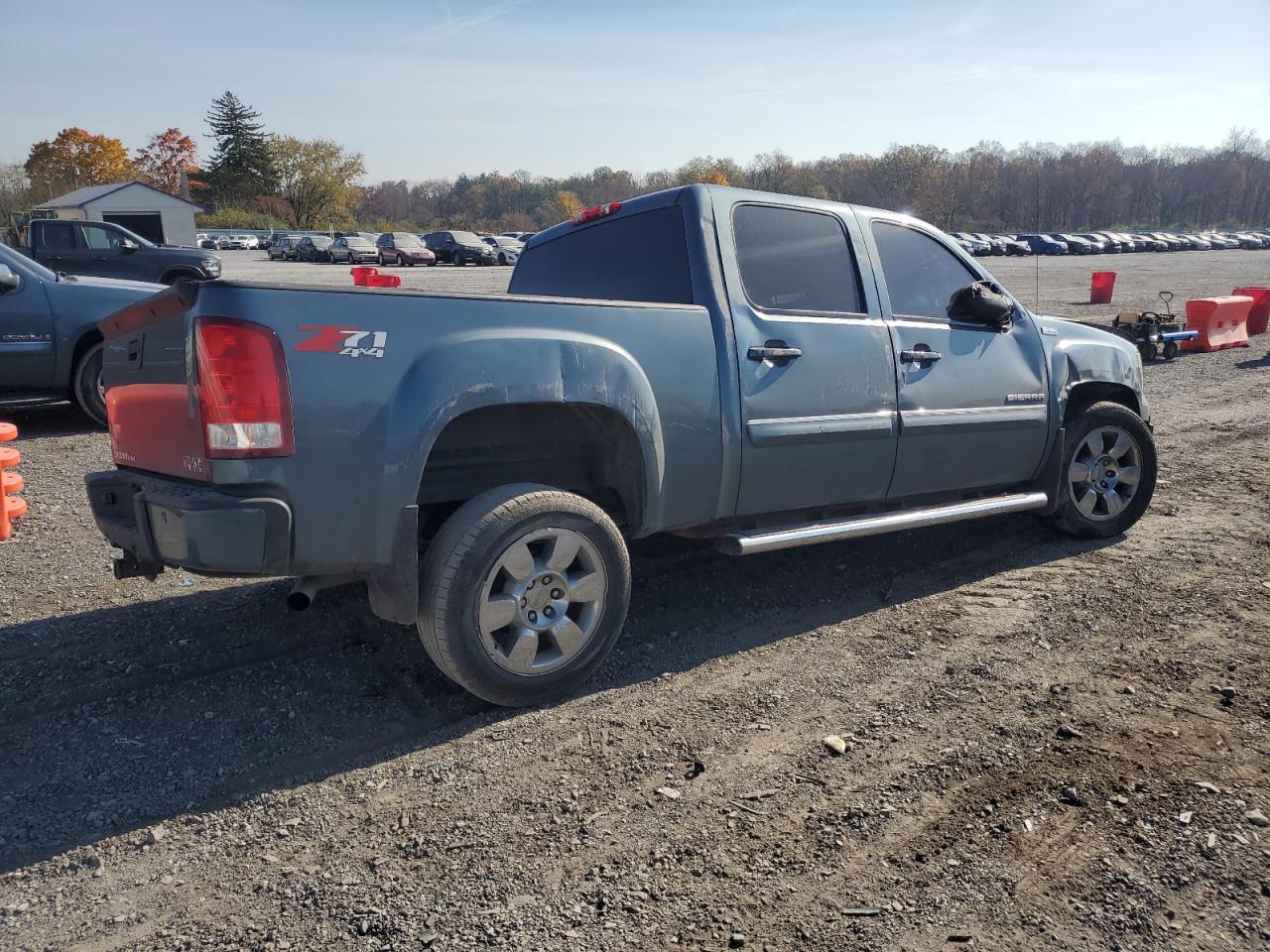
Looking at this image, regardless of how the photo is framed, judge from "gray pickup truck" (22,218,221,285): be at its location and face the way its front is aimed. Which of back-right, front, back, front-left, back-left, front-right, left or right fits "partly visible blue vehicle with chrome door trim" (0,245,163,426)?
right

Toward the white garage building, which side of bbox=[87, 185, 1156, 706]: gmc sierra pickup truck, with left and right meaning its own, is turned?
left

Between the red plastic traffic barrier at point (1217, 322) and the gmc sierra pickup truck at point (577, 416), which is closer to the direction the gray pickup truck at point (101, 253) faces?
the red plastic traffic barrier

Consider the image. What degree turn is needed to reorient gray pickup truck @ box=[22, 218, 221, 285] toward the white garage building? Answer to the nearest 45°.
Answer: approximately 90° to its left

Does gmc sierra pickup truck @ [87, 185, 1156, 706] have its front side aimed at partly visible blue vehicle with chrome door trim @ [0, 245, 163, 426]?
no

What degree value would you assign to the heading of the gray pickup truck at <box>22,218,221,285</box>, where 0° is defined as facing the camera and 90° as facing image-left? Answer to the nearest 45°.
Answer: approximately 270°

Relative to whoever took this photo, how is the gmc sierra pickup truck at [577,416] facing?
facing away from the viewer and to the right of the viewer

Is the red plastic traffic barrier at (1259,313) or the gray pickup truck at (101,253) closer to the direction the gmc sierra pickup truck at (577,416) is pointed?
the red plastic traffic barrier

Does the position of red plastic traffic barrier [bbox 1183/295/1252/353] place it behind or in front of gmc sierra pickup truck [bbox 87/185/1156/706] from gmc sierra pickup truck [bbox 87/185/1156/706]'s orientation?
in front

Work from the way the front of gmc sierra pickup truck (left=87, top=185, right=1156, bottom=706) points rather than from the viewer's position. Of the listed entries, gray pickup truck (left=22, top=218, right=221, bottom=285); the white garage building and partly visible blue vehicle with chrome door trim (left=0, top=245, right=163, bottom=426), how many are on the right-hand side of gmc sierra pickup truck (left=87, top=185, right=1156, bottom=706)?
0

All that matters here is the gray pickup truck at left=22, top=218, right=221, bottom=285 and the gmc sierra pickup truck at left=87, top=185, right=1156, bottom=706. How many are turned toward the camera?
0

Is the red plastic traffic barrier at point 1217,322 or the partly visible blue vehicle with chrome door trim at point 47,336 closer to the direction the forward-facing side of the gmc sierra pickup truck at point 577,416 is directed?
the red plastic traffic barrier
